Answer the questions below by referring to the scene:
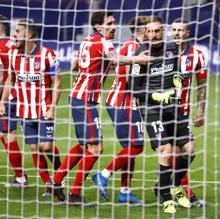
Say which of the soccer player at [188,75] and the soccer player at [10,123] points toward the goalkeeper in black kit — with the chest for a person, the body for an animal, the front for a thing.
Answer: the soccer player at [188,75]

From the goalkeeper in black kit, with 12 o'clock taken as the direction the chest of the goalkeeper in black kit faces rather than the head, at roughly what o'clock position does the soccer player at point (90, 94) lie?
The soccer player is roughly at 3 o'clock from the goalkeeper in black kit.

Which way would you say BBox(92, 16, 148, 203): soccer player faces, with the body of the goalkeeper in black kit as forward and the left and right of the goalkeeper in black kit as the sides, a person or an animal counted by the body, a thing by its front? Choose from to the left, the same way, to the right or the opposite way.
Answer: to the left

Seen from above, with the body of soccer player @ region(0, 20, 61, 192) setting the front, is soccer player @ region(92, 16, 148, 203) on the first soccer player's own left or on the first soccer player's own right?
on the first soccer player's own left

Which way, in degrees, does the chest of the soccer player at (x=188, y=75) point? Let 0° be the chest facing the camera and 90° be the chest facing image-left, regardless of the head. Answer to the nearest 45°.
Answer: approximately 45°

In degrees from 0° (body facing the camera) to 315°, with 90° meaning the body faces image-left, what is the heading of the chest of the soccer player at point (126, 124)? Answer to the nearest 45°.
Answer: approximately 270°

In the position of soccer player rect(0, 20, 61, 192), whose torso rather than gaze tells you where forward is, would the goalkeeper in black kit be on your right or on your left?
on your left

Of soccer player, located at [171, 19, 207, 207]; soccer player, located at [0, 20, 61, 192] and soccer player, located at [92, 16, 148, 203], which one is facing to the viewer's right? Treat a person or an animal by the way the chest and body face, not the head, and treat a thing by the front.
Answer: soccer player, located at [92, 16, 148, 203]
